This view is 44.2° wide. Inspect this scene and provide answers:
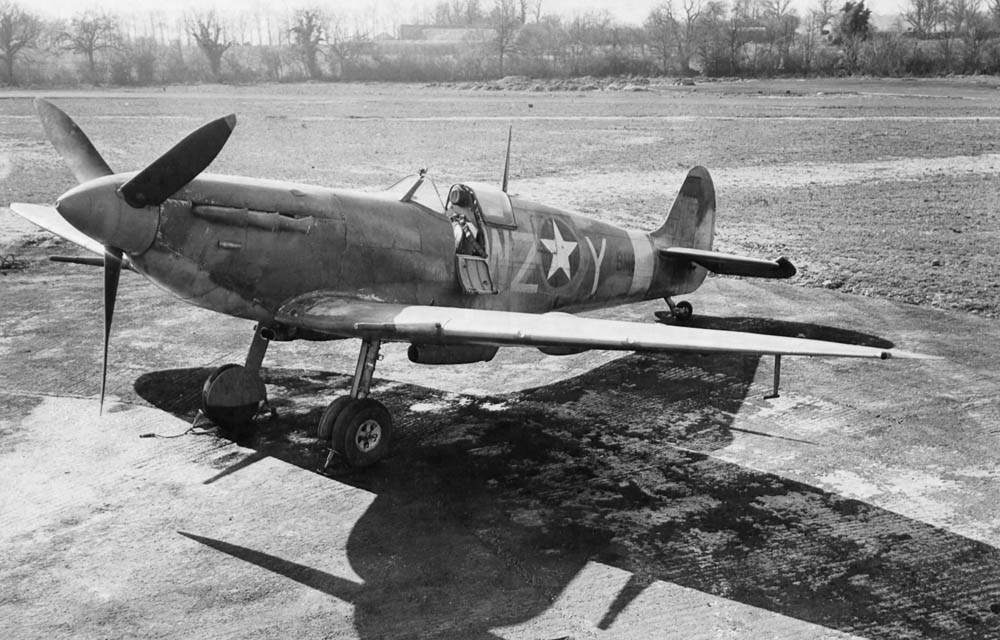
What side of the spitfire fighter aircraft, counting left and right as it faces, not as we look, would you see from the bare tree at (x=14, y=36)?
right

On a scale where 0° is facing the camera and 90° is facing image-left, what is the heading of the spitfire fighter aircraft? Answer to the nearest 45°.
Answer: approximately 45°
